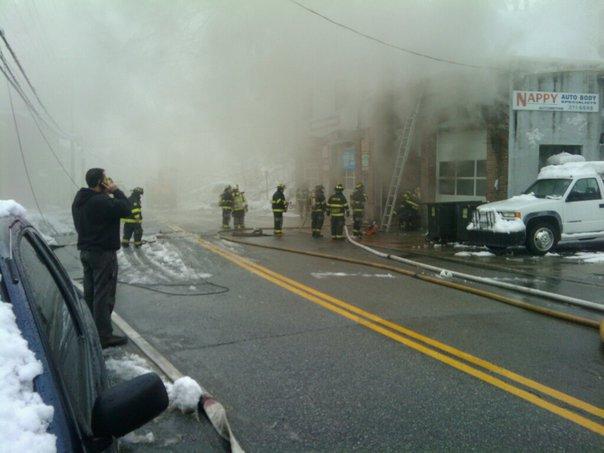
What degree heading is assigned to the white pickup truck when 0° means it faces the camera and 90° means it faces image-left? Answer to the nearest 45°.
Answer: approximately 45°

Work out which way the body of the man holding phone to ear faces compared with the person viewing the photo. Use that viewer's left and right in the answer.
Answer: facing away from the viewer and to the right of the viewer

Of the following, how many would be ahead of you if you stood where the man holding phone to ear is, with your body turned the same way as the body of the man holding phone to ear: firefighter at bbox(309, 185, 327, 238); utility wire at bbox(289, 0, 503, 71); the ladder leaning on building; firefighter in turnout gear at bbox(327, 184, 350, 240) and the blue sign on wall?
5

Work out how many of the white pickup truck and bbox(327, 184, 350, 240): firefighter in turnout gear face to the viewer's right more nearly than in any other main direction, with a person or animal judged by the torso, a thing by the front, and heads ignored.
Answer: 0

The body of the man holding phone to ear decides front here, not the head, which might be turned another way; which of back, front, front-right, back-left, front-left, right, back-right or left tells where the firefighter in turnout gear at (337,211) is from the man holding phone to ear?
front

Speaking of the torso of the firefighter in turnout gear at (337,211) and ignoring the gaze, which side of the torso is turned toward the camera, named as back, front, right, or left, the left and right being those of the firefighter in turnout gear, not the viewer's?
back

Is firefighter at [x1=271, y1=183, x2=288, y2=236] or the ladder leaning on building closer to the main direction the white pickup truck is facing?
the firefighter

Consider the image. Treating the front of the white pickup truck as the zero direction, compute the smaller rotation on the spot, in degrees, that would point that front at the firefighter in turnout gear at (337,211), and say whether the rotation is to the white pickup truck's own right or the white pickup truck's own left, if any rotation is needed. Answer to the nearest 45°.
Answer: approximately 45° to the white pickup truck's own right

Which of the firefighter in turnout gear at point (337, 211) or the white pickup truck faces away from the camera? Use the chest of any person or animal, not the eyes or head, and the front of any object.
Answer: the firefighter in turnout gear
